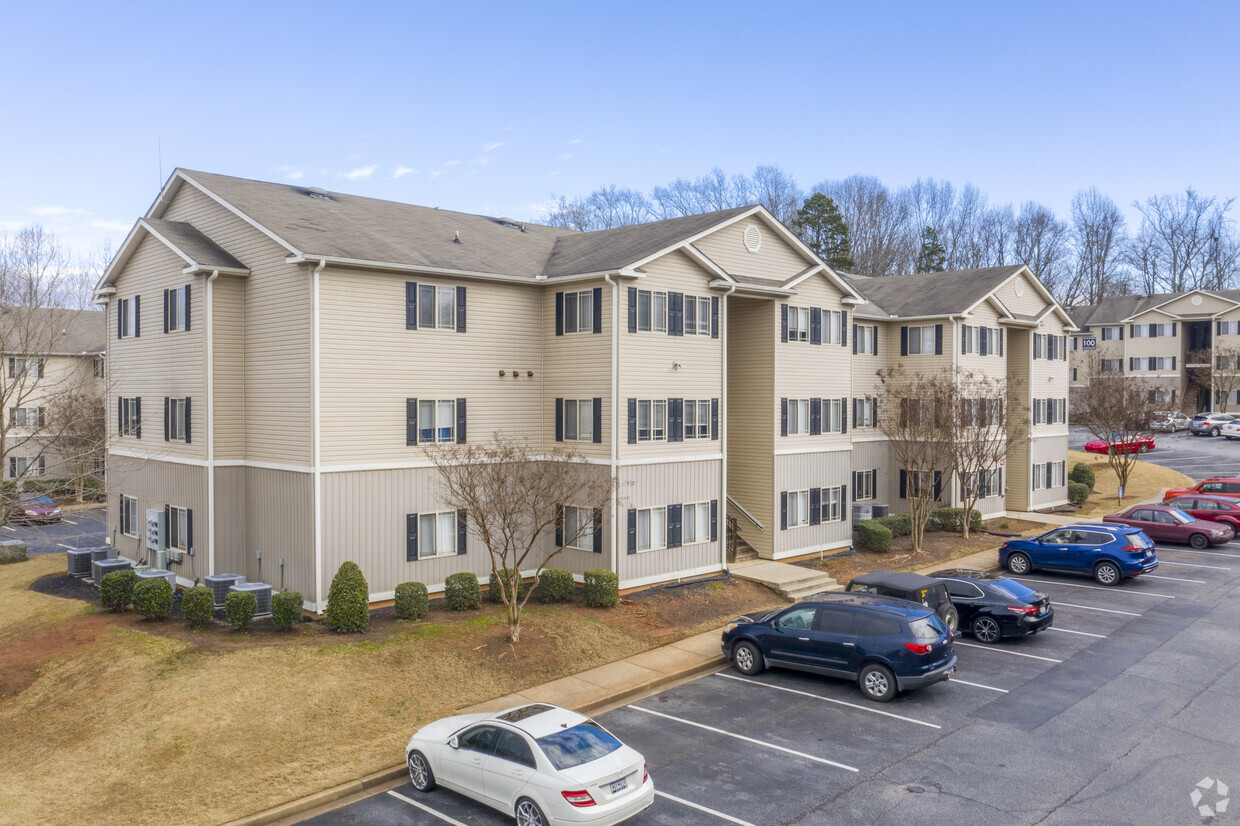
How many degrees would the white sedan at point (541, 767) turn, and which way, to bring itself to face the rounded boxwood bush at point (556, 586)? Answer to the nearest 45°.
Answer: approximately 45° to its right

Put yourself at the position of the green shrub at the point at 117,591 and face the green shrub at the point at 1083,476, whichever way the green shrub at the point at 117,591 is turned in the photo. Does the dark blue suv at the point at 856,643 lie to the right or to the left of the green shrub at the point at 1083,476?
right

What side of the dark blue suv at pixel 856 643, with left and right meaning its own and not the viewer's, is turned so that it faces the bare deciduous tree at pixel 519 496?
front

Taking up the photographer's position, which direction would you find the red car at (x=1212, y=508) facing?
facing to the left of the viewer

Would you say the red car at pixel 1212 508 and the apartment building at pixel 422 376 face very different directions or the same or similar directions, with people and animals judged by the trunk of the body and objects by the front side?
very different directions

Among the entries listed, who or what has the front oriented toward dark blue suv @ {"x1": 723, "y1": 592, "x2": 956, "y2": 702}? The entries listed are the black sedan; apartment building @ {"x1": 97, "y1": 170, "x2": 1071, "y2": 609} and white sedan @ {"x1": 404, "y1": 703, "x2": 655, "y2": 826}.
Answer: the apartment building

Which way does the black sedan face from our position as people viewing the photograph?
facing away from the viewer and to the left of the viewer

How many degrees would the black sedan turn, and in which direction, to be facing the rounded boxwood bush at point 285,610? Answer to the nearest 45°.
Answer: approximately 90° to its left

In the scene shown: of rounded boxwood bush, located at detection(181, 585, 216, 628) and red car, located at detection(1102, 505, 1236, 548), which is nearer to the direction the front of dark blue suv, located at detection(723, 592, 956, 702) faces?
the rounded boxwood bush

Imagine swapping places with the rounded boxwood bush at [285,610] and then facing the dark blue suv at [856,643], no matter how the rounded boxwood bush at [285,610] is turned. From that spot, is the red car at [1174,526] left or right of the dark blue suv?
left

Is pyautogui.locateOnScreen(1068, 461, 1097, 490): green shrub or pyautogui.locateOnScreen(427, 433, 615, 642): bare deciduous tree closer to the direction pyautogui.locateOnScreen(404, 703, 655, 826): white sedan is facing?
the bare deciduous tree

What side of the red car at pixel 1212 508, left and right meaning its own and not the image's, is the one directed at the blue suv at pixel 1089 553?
left

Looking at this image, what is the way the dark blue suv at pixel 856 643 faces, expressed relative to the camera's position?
facing away from the viewer and to the left of the viewer

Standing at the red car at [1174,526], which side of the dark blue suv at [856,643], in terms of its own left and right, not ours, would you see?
right

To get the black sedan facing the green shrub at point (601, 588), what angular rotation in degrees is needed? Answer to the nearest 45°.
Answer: approximately 45° to its left

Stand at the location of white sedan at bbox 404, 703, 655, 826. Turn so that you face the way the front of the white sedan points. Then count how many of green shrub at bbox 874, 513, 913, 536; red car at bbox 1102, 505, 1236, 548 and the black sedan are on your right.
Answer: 3

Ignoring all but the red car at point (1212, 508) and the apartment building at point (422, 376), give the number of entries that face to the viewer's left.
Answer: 1

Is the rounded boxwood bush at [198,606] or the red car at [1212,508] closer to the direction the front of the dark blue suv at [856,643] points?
the rounded boxwood bush

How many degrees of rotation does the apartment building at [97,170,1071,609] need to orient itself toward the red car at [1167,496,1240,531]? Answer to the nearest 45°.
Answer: approximately 45° to its left

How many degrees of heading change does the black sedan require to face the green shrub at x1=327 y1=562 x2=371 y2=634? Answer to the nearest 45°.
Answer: approximately 90° to its left

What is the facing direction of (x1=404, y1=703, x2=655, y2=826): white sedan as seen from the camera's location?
facing away from the viewer and to the left of the viewer
